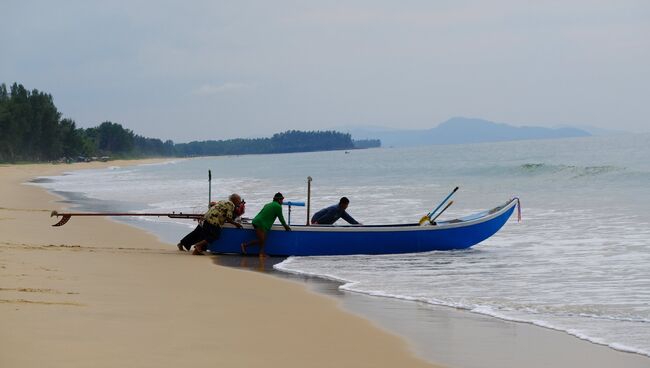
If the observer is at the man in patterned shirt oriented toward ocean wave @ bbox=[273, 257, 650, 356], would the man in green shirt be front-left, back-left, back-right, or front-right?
front-left

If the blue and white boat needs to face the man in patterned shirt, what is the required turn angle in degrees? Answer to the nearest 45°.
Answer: approximately 180°

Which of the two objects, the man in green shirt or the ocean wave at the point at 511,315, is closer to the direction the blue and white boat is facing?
the ocean wave

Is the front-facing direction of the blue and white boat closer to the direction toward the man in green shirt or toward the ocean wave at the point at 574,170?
the ocean wave

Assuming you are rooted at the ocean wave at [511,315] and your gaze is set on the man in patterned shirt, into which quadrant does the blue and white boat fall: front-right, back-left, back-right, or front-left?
front-right

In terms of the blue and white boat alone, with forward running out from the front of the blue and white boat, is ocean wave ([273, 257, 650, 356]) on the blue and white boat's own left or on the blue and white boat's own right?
on the blue and white boat's own right

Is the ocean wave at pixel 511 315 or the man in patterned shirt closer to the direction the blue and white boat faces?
the ocean wave

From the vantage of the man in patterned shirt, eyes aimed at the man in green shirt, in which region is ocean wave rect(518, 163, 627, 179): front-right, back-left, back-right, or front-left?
front-left

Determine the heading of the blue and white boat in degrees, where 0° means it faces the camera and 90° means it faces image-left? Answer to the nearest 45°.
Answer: approximately 270°
